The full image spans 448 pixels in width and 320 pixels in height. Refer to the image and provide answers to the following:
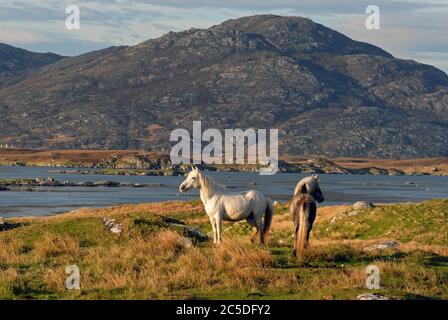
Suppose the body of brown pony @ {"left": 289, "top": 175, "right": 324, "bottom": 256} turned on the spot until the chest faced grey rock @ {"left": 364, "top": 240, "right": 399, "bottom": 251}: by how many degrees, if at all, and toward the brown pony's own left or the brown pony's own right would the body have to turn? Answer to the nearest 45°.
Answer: approximately 45° to the brown pony's own right

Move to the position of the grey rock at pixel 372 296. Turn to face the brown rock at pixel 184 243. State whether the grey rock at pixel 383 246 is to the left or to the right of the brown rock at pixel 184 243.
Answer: right

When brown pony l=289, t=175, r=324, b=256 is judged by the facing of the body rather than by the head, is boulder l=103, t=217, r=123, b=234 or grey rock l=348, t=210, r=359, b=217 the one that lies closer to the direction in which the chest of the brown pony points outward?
the grey rock

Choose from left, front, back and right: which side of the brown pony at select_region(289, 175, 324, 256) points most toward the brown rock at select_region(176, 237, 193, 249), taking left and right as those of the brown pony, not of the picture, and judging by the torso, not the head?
left

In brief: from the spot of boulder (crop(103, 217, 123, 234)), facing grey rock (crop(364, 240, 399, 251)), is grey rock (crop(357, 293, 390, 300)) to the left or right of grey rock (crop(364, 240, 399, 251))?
right

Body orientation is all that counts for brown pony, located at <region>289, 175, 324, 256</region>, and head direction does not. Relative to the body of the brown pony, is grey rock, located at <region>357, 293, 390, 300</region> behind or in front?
behind

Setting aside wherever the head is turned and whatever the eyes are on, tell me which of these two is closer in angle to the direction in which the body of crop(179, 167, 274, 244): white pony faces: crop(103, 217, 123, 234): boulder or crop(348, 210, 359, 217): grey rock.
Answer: the boulder

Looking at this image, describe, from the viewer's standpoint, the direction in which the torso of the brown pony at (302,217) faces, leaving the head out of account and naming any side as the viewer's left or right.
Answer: facing away from the viewer

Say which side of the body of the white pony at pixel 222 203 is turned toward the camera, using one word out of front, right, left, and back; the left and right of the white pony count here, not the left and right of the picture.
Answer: left

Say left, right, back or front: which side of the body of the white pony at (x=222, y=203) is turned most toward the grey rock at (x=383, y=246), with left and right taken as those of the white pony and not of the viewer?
back

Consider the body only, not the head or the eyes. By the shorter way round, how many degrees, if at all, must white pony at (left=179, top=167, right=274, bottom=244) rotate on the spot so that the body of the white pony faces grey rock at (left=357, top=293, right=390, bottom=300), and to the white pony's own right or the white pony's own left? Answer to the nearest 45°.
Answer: approximately 135° to the white pony's own left

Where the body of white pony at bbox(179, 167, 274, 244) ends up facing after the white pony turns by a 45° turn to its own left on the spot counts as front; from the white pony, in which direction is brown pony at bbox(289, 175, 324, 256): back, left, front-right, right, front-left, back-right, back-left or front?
left

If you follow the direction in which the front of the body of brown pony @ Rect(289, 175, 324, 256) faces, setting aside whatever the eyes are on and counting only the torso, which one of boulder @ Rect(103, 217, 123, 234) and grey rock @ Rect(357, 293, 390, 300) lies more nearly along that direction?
the boulder
